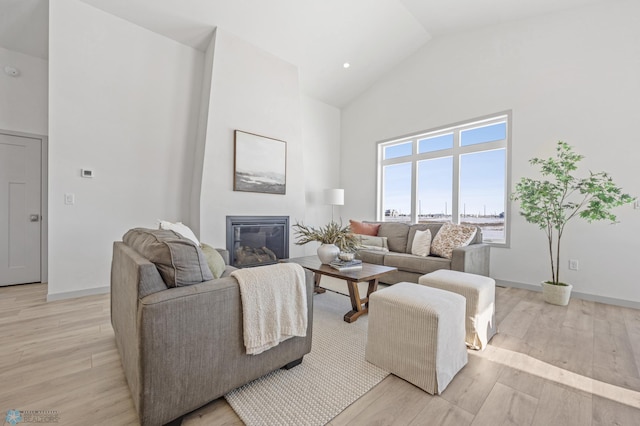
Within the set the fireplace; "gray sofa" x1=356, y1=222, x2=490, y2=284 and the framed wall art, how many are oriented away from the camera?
0

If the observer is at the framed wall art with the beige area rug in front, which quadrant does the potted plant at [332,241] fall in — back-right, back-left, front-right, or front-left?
front-left

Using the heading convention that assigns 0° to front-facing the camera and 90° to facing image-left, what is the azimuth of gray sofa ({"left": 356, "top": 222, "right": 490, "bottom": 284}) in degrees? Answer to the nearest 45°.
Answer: approximately 45°

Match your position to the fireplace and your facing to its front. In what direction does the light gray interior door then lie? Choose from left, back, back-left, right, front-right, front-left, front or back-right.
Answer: back-right

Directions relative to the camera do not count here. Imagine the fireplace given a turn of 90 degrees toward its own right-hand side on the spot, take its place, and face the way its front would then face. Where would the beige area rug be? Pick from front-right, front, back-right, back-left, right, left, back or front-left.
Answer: front-left

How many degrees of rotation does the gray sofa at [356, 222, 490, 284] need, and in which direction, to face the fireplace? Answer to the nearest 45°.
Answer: approximately 45° to its right

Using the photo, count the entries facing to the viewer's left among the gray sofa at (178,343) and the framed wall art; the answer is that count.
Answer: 0

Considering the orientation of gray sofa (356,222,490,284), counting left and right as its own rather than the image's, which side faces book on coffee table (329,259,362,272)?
front

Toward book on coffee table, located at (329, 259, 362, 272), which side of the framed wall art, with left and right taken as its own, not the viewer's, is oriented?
front

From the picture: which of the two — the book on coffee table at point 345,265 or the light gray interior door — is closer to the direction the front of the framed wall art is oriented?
the book on coffee table

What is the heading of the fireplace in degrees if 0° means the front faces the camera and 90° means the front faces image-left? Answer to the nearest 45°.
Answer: approximately 315°

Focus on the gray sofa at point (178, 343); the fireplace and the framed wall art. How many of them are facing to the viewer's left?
0

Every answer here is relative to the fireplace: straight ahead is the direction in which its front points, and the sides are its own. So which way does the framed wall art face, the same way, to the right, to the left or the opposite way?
the same way

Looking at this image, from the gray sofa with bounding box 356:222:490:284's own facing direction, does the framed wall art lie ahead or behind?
ahead

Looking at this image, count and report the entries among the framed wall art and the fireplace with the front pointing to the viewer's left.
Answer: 0

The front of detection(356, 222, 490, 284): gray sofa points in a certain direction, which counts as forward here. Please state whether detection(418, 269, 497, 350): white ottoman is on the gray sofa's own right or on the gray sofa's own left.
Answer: on the gray sofa's own left

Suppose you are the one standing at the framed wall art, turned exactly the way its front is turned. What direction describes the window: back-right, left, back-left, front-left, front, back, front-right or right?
front-left

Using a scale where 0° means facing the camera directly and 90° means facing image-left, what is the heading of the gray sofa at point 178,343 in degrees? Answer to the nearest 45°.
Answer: approximately 225°

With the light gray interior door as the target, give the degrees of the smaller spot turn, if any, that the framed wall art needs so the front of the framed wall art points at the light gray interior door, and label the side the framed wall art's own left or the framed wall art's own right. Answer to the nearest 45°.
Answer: approximately 135° to the framed wall art's own right

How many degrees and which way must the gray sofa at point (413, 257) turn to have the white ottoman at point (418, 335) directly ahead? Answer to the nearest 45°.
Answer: approximately 45° to its left

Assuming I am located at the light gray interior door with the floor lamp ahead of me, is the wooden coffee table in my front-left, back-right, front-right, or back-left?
front-right
